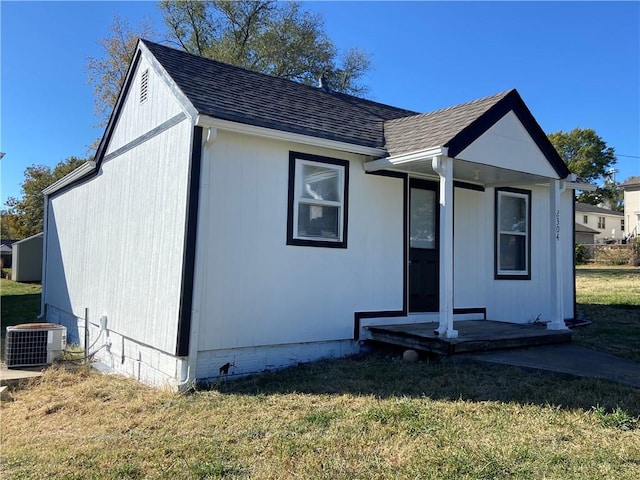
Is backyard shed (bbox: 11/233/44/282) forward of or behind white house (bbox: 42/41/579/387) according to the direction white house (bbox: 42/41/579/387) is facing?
behind

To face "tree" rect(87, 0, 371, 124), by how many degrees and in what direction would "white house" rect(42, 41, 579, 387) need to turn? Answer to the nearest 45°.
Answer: approximately 135° to its left

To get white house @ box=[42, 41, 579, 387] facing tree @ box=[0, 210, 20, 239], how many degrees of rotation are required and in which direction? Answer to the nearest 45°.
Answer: approximately 180°

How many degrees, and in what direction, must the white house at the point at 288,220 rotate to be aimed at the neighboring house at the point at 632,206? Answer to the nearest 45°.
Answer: approximately 90° to its left

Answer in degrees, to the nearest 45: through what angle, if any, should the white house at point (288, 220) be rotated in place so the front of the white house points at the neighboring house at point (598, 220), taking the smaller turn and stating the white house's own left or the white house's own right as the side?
approximately 90° to the white house's own left

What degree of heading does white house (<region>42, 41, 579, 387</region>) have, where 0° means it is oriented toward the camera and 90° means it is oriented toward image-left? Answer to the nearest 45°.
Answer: approximately 315°

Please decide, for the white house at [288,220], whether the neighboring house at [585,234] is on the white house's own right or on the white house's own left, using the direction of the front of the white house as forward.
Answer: on the white house's own left

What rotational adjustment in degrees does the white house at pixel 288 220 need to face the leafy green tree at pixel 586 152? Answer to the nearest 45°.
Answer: approximately 90° to its left
